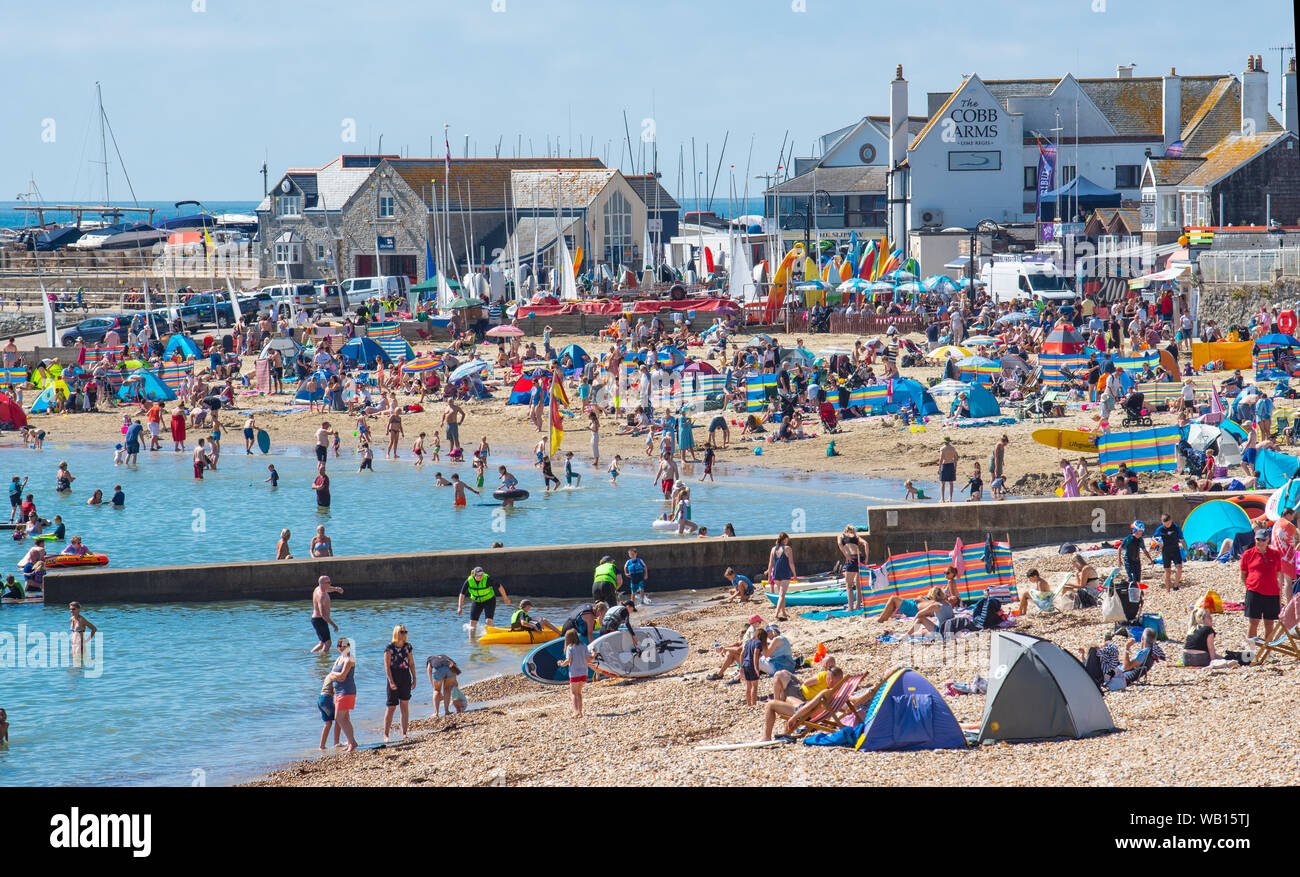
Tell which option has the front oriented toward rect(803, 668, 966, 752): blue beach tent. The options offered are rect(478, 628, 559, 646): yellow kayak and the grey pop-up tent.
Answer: the grey pop-up tent

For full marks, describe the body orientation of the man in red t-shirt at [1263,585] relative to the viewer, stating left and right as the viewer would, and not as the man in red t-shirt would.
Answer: facing the viewer

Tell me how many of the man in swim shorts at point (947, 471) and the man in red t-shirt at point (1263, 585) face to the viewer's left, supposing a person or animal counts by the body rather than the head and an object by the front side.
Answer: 0

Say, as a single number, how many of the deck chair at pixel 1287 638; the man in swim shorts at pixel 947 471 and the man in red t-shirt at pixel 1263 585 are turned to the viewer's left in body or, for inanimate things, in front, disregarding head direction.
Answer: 1

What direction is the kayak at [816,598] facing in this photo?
to the viewer's left

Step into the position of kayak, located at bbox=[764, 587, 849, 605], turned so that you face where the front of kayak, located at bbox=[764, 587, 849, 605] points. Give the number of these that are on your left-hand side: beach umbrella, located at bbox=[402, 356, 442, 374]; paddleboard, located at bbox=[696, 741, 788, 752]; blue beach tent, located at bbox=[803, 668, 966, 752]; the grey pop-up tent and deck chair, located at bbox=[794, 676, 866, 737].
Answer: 4

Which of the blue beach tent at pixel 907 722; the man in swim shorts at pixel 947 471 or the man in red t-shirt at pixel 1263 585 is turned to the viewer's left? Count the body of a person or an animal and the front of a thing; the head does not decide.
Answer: the blue beach tent

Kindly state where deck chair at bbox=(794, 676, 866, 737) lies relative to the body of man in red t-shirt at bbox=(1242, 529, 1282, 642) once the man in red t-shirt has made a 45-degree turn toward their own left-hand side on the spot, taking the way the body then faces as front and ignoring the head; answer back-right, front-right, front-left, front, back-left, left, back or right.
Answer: right

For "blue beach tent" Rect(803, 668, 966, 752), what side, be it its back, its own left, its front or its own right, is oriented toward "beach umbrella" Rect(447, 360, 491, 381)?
right
